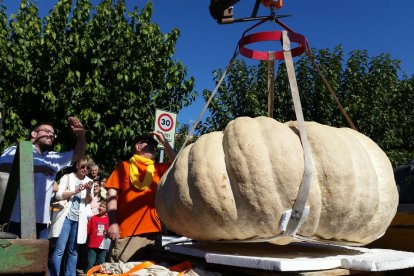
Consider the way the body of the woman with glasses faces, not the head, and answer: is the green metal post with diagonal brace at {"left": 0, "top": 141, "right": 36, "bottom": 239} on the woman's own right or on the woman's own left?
on the woman's own right

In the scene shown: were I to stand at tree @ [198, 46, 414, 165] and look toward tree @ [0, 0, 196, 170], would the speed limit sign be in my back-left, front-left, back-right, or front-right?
front-left

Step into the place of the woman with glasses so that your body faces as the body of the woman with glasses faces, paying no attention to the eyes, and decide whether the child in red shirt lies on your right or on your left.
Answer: on your left

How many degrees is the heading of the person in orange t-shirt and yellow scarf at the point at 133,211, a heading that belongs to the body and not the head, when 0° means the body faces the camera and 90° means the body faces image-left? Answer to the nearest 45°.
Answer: approximately 315°

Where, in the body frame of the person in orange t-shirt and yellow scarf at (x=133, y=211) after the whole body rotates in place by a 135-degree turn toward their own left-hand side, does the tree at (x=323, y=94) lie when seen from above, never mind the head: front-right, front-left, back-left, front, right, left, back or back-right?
front-right

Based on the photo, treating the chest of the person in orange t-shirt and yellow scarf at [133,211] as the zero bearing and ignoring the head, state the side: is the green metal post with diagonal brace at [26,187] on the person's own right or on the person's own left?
on the person's own right

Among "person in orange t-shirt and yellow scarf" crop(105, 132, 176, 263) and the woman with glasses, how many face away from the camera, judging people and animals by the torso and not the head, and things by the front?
0

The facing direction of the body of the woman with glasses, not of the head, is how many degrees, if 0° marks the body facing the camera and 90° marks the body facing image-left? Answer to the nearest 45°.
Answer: approximately 315°

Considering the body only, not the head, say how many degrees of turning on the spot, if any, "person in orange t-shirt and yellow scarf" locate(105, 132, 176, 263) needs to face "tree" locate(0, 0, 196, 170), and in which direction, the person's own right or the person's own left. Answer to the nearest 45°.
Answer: approximately 135° to the person's own left

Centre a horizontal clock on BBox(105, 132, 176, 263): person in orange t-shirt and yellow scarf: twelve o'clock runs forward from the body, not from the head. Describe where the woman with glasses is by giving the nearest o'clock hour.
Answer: The woman with glasses is roughly at 7 o'clock from the person in orange t-shirt and yellow scarf.

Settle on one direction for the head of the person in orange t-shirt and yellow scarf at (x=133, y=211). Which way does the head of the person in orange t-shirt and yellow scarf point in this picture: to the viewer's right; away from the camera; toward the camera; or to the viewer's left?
to the viewer's right

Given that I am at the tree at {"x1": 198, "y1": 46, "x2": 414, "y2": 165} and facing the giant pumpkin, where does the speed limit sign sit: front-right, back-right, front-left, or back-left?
front-right
